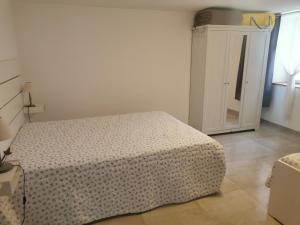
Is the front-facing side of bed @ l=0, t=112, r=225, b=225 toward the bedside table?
no

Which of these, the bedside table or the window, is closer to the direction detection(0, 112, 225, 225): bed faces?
the window

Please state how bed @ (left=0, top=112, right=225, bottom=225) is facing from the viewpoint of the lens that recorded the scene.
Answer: facing to the right of the viewer

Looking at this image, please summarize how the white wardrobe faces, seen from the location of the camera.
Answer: facing the viewer and to the right of the viewer

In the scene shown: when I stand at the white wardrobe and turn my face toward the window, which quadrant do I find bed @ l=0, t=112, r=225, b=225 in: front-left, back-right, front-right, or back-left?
back-right

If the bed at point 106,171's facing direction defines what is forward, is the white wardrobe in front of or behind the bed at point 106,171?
in front

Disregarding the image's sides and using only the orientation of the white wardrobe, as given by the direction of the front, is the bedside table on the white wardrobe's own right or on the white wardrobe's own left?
on the white wardrobe's own right

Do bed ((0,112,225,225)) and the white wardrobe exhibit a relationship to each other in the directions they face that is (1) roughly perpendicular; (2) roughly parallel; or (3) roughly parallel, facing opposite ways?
roughly perpendicular

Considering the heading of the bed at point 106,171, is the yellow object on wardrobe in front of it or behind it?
in front

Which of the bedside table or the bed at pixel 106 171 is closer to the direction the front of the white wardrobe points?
the bed

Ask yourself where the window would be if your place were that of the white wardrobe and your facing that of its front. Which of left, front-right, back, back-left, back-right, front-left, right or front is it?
left

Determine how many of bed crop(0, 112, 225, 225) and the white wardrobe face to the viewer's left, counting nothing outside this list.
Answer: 0

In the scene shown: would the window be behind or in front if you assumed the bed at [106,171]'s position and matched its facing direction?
in front
